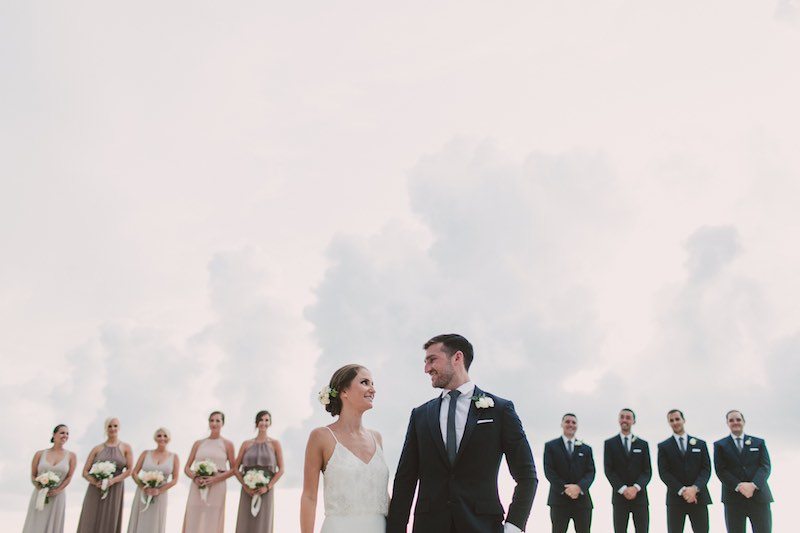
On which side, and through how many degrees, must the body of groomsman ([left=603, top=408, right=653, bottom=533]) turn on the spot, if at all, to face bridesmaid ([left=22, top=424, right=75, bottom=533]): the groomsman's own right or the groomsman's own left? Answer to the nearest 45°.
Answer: approximately 90° to the groomsman's own right

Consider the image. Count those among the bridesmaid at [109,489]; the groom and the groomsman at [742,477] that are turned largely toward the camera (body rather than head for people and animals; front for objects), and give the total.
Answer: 3

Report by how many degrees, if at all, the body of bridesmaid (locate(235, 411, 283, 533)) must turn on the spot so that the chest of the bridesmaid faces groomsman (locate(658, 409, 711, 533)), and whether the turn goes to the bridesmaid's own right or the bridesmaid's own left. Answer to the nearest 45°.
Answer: approximately 90° to the bridesmaid's own left

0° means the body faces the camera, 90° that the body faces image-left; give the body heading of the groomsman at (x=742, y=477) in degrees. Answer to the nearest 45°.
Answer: approximately 0°

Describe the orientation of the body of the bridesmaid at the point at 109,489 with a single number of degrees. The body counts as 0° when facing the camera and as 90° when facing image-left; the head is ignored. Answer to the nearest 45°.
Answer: approximately 0°

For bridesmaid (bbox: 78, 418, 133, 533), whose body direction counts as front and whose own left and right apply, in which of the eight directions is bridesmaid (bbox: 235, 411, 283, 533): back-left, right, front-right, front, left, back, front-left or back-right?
front-left

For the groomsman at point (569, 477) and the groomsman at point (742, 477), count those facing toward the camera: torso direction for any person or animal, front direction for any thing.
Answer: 2

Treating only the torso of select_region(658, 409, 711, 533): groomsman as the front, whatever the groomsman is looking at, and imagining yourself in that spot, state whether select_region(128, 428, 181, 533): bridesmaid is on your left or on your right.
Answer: on your right
